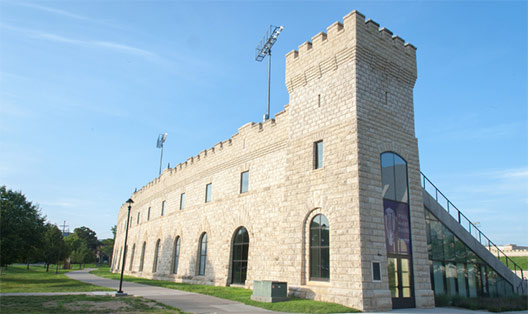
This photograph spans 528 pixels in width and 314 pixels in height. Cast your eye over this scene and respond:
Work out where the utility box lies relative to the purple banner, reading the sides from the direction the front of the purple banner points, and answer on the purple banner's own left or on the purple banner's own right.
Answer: on the purple banner's own right

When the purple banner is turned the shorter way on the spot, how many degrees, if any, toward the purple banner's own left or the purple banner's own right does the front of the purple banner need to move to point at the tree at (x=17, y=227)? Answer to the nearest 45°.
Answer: approximately 135° to the purple banner's own right
